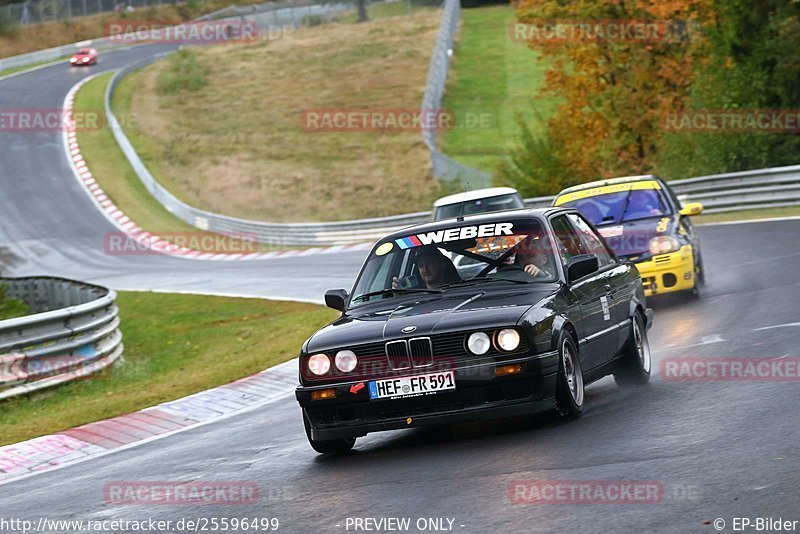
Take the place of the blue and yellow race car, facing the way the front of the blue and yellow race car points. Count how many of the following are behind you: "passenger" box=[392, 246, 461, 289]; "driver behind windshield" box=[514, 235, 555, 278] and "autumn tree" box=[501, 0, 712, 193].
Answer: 1

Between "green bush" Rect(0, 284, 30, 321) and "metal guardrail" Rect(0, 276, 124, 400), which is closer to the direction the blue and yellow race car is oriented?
the metal guardrail

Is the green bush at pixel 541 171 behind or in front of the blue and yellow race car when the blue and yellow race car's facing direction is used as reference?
behind

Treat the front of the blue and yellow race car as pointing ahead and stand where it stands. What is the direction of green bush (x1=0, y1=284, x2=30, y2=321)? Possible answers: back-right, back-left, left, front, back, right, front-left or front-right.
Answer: right

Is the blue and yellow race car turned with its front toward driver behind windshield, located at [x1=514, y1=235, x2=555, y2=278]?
yes

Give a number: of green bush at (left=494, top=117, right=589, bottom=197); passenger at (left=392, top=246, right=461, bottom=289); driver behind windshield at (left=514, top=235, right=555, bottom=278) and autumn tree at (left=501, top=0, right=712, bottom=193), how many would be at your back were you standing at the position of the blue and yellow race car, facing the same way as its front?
2

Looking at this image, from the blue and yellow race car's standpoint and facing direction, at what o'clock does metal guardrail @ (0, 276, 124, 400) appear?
The metal guardrail is roughly at 2 o'clock from the blue and yellow race car.

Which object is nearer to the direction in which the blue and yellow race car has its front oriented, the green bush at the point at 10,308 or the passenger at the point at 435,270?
the passenger

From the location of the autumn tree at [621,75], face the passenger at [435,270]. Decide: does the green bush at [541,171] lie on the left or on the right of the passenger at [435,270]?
right

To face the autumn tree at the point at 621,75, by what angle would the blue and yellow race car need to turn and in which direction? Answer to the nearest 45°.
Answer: approximately 180°

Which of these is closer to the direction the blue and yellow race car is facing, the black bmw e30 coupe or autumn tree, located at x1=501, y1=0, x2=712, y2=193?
the black bmw e30 coupe

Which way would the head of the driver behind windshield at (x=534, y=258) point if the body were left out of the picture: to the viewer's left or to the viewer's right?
to the viewer's left

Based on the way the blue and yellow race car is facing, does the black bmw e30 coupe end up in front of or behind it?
in front

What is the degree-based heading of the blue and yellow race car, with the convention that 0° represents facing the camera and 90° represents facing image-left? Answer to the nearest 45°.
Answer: approximately 0°
